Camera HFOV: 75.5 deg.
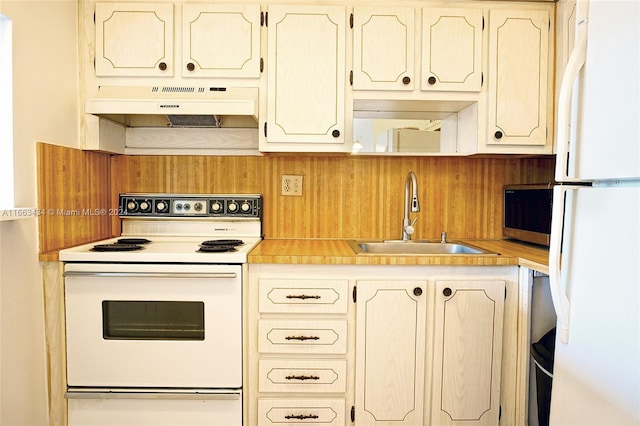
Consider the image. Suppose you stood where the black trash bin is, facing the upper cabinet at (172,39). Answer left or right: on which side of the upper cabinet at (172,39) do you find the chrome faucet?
right

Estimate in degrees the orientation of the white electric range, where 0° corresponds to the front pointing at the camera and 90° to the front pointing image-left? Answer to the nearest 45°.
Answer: approximately 0°

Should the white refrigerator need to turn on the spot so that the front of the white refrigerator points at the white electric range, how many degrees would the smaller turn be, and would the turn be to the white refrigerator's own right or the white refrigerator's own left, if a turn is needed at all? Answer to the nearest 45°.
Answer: approximately 45° to the white refrigerator's own right

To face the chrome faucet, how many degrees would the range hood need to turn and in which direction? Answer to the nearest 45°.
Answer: approximately 90° to its left

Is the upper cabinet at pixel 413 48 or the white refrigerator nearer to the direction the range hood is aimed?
the white refrigerator

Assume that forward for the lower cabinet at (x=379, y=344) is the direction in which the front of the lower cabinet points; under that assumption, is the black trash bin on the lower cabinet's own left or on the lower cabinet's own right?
on the lower cabinet's own left

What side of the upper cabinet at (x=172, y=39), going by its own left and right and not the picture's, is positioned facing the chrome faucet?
left

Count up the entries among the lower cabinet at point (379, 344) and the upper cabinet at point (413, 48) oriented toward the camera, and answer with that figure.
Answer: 2
